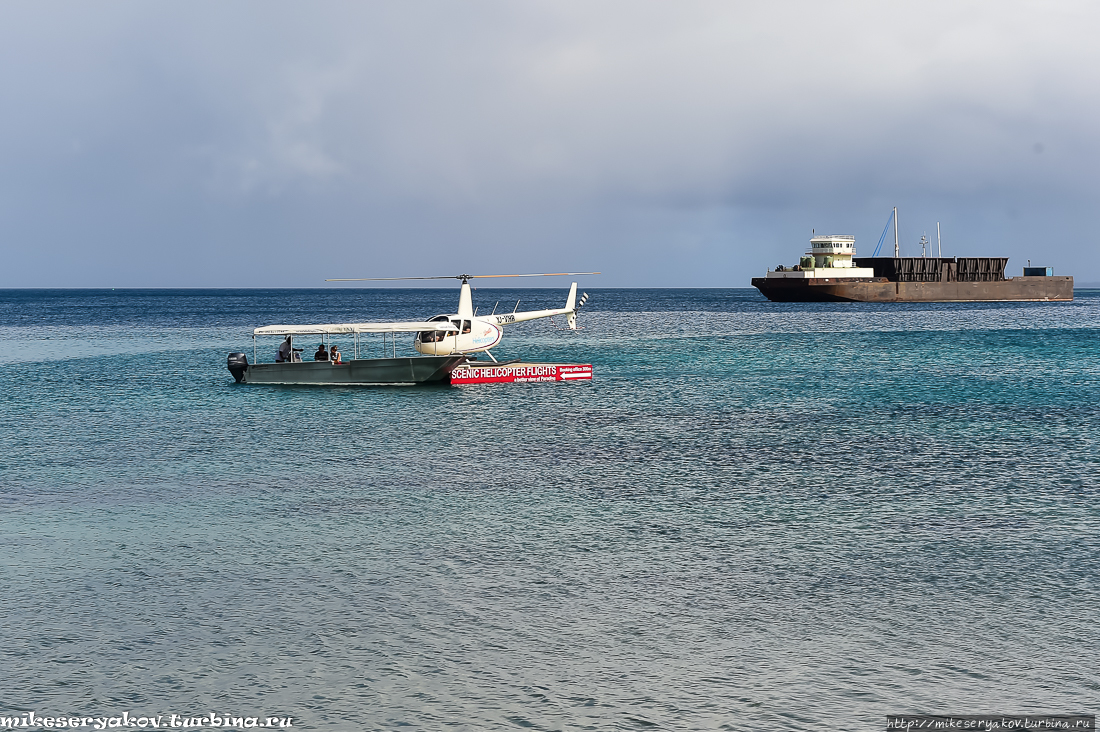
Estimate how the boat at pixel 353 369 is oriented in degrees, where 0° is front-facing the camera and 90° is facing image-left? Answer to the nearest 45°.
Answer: approximately 270°
